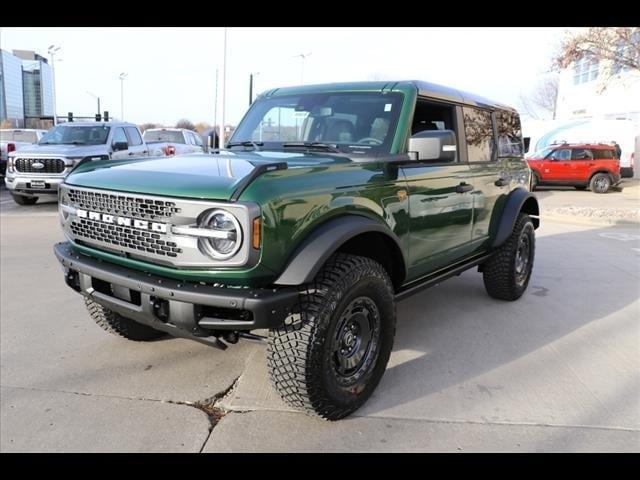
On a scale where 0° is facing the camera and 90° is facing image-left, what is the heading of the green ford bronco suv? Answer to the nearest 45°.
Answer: approximately 45°

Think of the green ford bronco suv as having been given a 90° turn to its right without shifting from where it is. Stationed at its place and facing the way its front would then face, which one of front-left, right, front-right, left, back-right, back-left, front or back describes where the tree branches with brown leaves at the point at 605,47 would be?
right

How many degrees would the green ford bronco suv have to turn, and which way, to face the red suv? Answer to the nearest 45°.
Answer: approximately 180°

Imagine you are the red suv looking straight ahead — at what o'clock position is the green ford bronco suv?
The green ford bronco suv is roughly at 9 o'clock from the red suv.

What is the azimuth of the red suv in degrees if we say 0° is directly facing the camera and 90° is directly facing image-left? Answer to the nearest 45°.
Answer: approximately 90°
